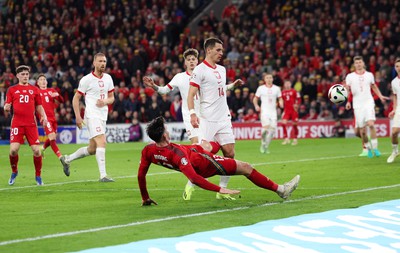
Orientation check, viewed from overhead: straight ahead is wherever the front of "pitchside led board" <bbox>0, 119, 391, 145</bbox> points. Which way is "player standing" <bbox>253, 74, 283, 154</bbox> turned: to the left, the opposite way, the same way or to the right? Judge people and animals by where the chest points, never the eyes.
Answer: the same way

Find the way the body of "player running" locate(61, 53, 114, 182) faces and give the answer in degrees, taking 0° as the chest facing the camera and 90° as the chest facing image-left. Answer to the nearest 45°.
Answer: approximately 315°

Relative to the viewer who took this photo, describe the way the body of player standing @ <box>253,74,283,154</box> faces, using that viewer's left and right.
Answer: facing the viewer

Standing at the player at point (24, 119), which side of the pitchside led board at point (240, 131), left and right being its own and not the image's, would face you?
front

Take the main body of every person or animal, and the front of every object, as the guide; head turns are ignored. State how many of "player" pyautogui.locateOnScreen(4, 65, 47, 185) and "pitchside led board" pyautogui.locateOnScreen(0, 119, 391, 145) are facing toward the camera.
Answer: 2

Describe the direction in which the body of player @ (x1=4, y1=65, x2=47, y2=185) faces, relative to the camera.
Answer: toward the camera

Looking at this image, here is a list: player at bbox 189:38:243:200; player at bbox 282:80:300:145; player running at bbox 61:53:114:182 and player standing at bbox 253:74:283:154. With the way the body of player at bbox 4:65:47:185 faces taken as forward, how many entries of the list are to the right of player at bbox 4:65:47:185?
0

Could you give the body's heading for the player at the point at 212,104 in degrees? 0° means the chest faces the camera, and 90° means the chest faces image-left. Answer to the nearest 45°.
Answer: approximately 315°

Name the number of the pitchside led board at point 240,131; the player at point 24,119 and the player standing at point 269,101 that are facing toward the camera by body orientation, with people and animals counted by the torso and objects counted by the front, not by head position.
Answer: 3

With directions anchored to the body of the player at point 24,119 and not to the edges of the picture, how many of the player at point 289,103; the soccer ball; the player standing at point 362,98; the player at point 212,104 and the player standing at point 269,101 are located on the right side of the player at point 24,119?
0

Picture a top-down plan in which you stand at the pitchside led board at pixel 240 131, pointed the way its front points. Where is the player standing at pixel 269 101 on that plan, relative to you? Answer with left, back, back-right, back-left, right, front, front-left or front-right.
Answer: front

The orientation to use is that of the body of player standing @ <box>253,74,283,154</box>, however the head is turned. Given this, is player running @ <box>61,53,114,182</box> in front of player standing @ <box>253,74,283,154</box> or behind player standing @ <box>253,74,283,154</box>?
in front

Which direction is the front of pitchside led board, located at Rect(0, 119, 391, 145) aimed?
toward the camera
